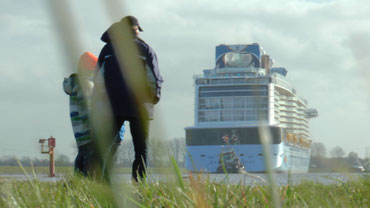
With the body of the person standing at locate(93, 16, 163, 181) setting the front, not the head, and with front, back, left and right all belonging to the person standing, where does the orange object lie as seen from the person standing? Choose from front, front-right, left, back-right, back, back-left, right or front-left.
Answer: left

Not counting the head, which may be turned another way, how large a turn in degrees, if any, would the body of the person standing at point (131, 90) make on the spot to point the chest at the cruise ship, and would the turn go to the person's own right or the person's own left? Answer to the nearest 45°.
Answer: approximately 45° to the person's own left

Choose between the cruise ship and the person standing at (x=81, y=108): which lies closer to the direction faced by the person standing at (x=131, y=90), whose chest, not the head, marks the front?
the cruise ship

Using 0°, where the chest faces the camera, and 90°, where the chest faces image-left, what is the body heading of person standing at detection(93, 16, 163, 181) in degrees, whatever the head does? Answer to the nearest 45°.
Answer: approximately 225°
